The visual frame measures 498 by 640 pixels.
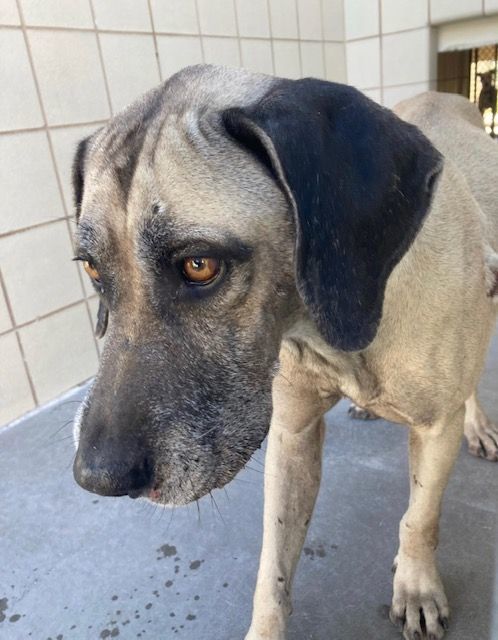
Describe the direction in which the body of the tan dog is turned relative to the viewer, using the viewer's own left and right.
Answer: facing the viewer and to the left of the viewer

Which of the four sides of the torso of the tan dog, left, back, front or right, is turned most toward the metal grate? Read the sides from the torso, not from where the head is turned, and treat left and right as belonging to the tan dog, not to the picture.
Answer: back
